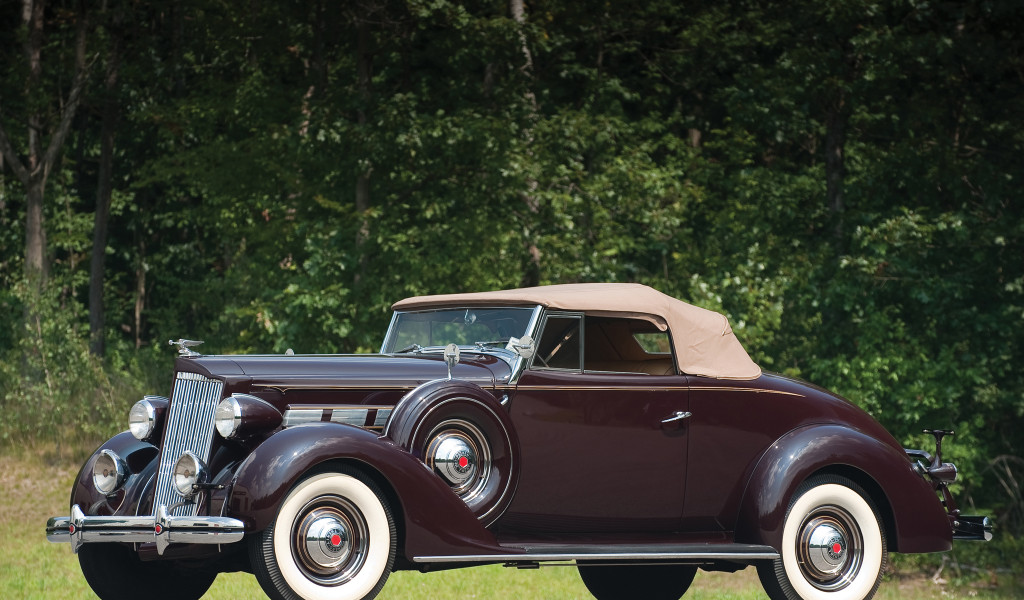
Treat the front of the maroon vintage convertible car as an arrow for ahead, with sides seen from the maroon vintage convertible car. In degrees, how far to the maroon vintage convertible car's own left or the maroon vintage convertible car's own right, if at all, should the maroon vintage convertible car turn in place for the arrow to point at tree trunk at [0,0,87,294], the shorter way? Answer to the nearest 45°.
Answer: approximately 90° to the maroon vintage convertible car's own right

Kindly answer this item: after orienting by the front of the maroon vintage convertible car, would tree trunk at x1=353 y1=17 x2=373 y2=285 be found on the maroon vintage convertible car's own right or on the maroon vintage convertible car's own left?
on the maroon vintage convertible car's own right

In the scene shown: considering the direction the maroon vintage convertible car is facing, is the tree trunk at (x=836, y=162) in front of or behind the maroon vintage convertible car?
behind

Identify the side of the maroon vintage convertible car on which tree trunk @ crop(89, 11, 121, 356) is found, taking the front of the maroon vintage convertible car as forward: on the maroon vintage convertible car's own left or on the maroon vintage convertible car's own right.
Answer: on the maroon vintage convertible car's own right

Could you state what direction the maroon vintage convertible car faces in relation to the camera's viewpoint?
facing the viewer and to the left of the viewer

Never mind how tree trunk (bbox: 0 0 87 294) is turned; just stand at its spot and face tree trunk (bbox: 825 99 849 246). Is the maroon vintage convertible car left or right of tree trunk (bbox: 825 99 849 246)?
right

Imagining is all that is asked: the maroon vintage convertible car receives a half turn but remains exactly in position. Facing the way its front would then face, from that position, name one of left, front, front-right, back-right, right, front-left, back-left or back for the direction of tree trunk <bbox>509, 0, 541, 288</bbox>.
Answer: front-left
